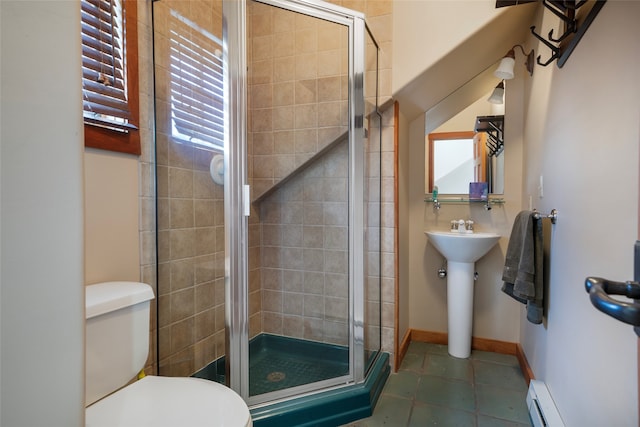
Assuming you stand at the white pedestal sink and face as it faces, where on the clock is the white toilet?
The white toilet is roughly at 1 o'clock from the white pedestal sink.

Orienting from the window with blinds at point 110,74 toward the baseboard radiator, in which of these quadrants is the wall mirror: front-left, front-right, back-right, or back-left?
front-left

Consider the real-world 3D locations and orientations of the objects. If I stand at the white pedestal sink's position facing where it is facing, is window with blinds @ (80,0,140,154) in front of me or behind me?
in front

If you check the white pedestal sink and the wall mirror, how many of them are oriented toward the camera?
2

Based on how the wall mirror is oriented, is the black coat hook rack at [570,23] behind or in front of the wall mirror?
in front

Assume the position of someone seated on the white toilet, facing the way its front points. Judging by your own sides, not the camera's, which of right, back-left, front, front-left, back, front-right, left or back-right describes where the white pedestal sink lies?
front-left

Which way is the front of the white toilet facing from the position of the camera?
facing the viewer and to the right of the viewer

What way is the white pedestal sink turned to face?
toward the camera

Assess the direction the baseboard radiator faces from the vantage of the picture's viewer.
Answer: facing the viewer and to the left of the viewer

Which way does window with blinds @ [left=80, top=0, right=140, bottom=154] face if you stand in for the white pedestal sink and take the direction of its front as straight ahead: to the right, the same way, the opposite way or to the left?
to the left

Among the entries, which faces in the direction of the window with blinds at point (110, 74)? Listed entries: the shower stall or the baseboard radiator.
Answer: the baseboard radiator
